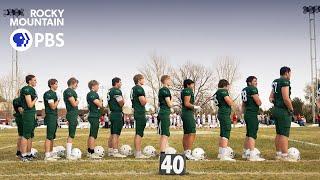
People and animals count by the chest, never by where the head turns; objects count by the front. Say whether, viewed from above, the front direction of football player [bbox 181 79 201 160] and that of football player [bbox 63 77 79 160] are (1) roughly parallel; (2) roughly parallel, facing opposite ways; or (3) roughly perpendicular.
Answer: roughly parallel

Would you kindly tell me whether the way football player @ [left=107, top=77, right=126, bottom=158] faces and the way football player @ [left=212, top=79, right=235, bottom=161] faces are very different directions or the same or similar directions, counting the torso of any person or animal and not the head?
same or similar directions

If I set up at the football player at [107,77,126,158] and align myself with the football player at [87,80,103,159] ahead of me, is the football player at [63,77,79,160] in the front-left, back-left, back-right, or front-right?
front-left
